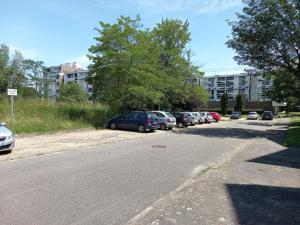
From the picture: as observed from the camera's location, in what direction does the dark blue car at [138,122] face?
facing away from the viewer and to the left of the viewer

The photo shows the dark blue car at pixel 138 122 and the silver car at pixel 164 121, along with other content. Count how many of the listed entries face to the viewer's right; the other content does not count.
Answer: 0

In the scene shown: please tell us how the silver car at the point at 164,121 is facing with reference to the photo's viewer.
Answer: facing away from the viewer and to the left of the viewer
